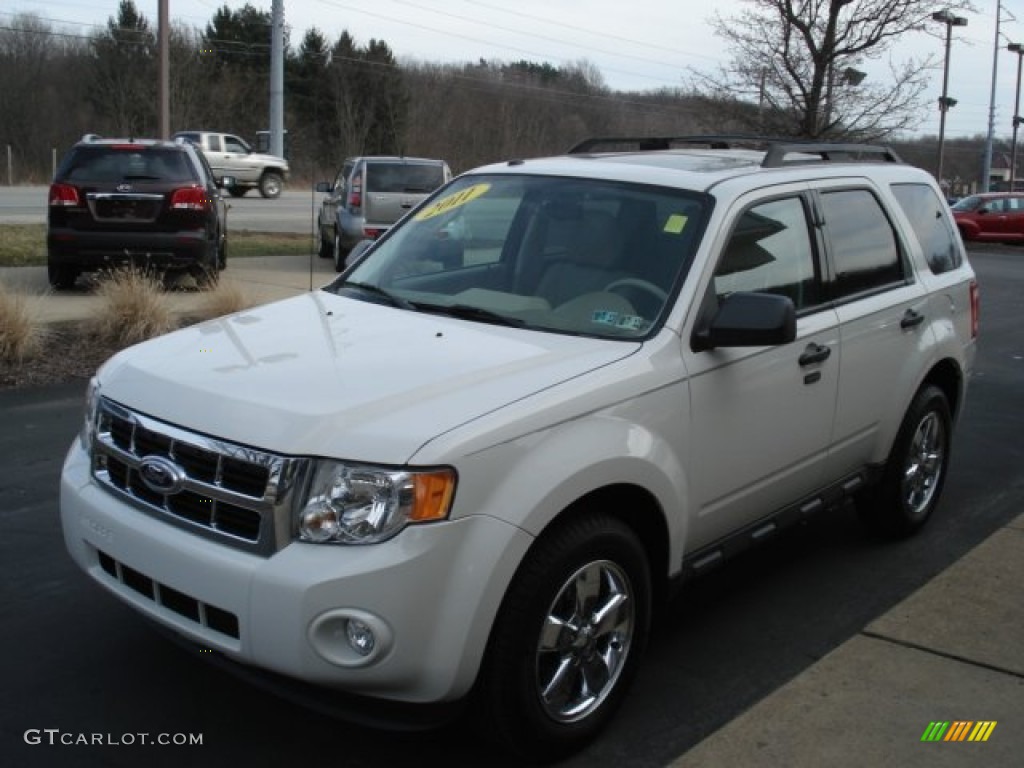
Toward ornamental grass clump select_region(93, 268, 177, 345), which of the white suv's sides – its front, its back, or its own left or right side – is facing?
right

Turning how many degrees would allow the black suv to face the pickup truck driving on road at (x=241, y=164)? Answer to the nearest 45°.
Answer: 0° — it already faces it

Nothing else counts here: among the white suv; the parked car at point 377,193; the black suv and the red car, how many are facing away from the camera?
2

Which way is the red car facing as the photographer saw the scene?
facing to the left of the viewer

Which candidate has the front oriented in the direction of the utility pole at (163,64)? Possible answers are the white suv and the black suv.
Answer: the black suv

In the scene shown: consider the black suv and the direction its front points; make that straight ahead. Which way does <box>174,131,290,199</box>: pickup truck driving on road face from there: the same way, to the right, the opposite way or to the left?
to the right

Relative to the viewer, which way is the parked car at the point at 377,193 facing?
away from the camera

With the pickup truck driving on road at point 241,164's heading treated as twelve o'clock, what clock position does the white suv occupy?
The white suv is roughly at 3 o'clock from the pickup truck driving on road.

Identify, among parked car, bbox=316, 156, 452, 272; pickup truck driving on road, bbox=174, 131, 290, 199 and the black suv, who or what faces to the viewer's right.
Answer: pickup truck driving on road, bbox=174, 131, 290, 199

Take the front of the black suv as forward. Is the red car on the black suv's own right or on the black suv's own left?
on the black suv's own right

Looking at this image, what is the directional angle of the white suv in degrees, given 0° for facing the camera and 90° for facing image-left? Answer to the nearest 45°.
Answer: approximately 45°

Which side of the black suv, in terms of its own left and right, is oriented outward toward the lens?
back

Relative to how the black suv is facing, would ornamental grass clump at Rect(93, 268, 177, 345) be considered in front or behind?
behind

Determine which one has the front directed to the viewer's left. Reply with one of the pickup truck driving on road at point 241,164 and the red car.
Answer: the red car

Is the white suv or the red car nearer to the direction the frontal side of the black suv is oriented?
the red car

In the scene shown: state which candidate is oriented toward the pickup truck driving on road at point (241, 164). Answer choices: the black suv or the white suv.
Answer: the black suv

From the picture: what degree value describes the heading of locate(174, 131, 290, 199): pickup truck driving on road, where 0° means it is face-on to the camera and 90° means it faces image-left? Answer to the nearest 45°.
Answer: approximately 270°
